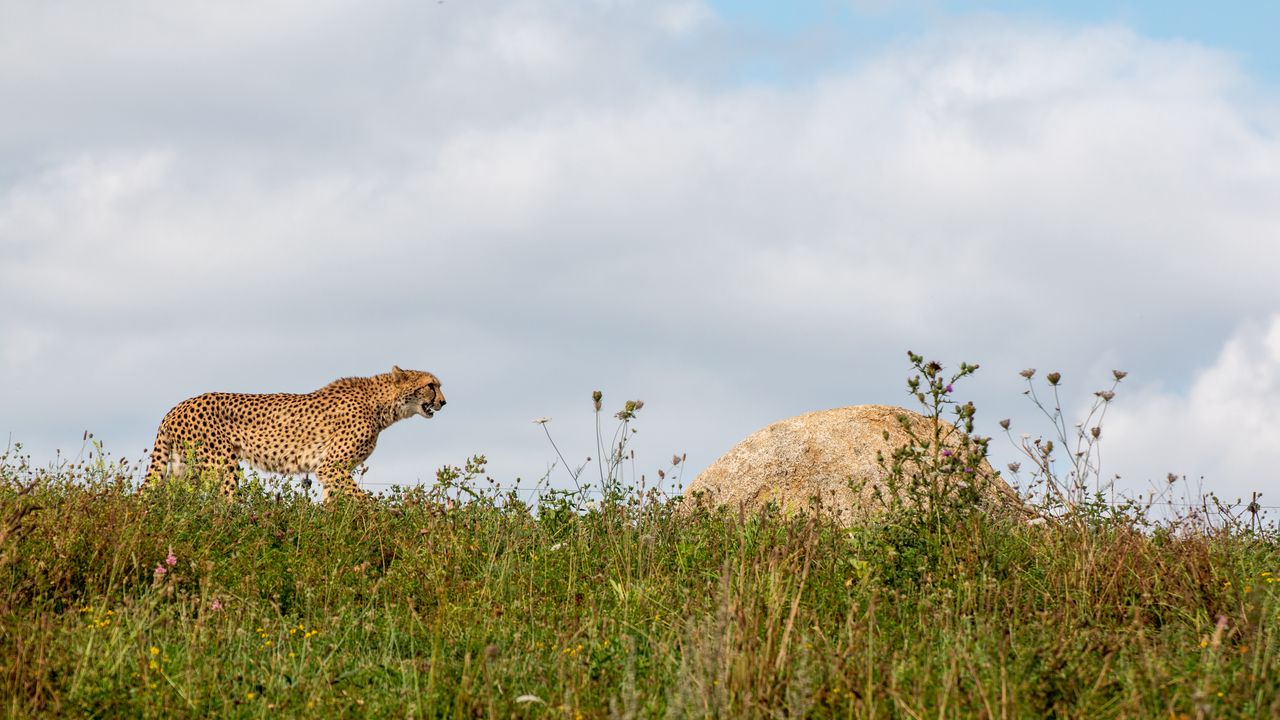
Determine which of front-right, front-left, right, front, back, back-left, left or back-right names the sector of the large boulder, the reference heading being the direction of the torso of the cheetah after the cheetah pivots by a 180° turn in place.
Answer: back-left

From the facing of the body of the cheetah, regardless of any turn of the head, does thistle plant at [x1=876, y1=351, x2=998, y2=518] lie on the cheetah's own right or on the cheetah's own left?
on the cheetah's own right

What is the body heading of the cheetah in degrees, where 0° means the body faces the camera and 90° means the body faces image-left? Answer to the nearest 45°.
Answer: approximately 270°
